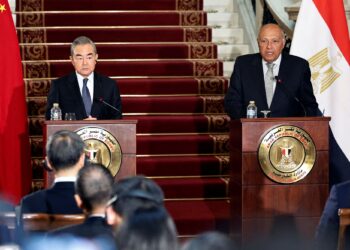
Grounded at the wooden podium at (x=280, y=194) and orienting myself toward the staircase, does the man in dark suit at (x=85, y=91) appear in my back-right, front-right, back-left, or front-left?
front-left

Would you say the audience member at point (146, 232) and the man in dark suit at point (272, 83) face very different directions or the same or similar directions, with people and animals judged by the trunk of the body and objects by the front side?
very different directions

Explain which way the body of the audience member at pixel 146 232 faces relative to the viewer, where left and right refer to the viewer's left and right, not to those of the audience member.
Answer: facing away from the viewer

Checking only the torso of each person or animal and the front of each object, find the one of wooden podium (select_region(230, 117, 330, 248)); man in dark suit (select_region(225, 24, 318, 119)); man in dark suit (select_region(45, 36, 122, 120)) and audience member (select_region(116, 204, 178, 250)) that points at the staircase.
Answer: the audience member

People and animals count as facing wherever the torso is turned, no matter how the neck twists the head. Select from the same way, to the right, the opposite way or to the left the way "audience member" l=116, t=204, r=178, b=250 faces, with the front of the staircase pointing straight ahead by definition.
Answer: the opposite way

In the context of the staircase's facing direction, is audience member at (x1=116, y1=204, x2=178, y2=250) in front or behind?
in front

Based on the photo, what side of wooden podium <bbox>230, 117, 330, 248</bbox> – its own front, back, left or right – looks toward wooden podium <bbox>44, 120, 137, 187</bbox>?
right

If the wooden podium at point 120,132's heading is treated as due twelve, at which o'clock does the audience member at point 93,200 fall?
The audience member is roughly at 12 o'clock from the wooden podium.

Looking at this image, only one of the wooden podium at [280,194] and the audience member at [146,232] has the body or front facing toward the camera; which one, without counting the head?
the wooden podium

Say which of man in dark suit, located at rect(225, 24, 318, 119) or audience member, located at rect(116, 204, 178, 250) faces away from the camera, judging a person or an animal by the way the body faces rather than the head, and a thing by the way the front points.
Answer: the audience member

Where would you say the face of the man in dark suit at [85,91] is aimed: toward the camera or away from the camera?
toward the camera

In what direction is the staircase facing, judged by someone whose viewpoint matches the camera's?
facing the viewer

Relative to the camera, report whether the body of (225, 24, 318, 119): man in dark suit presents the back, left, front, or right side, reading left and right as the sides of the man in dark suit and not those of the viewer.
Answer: front

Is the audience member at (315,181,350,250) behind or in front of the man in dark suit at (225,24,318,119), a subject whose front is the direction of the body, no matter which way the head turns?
in front

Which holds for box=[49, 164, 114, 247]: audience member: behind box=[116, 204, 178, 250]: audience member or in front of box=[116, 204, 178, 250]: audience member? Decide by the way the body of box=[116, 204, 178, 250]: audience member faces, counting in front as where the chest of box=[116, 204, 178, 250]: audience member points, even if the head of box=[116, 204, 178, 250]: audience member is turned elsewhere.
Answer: in front

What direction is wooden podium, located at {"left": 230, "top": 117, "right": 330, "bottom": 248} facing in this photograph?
toward the camera

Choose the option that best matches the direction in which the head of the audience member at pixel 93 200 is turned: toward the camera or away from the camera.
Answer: away from the camera

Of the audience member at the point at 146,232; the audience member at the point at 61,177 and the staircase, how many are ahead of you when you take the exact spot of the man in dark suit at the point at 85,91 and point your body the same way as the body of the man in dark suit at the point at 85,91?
2
